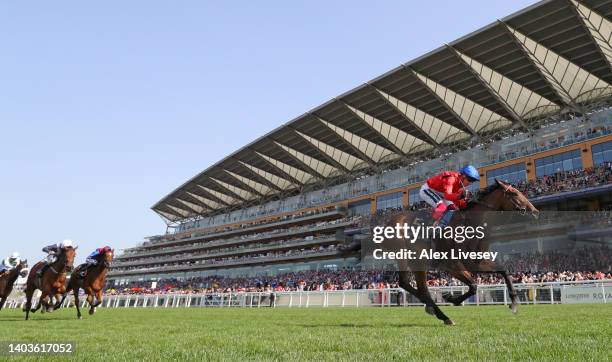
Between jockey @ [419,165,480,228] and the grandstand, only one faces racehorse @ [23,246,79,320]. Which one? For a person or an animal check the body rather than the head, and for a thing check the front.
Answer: the grandstand

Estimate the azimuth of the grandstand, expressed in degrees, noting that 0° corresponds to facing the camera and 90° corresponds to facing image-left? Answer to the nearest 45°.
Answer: approximately 45°

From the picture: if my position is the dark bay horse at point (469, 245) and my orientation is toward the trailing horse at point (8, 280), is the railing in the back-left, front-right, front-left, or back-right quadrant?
front-right

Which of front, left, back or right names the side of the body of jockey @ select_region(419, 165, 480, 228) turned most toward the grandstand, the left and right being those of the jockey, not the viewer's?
left

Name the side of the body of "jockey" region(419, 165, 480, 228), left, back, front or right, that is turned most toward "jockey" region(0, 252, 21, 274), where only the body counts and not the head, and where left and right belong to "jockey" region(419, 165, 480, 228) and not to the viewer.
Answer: back

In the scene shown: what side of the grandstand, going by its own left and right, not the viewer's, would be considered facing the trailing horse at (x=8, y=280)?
front

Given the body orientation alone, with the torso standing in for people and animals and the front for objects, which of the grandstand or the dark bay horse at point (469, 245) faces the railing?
the grandstand

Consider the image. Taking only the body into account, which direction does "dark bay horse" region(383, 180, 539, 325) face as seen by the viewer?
to the viewer's right

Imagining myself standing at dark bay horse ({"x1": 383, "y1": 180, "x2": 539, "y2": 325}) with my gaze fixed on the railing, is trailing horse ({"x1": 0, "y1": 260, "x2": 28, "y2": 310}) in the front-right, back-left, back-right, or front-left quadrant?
front-left

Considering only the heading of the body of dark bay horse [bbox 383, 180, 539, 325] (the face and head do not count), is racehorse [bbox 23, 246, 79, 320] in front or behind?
behind

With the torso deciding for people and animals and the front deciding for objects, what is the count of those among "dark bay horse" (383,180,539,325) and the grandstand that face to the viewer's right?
1

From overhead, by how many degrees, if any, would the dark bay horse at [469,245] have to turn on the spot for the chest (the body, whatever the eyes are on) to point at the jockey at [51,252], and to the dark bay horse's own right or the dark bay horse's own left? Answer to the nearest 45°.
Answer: approximately 180°

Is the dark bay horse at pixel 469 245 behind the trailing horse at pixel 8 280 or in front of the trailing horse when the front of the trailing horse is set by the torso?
in front

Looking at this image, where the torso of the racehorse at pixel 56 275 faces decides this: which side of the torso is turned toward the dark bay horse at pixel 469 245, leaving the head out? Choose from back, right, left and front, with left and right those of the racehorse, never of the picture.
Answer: front

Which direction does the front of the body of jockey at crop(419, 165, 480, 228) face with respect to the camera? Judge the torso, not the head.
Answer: to the viewer's right

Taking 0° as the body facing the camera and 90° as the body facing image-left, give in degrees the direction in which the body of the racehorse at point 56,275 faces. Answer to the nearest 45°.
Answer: approximately 315°

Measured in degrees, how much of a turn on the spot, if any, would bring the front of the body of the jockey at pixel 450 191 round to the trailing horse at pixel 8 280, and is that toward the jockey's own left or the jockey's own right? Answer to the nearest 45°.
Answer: approximately 180°

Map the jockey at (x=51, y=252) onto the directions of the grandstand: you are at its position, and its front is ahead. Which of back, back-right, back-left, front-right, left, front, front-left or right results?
front
